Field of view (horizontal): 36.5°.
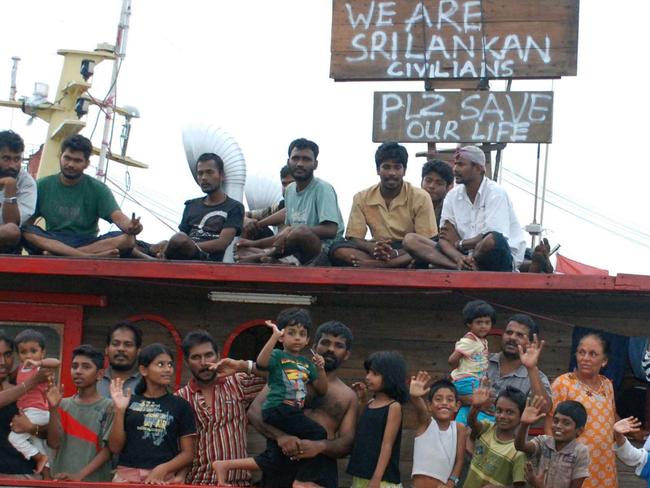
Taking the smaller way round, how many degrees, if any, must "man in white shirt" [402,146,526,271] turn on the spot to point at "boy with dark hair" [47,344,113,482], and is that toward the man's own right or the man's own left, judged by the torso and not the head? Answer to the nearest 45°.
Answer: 0° — they already face them

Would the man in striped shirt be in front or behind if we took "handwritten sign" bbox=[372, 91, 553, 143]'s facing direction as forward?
in front

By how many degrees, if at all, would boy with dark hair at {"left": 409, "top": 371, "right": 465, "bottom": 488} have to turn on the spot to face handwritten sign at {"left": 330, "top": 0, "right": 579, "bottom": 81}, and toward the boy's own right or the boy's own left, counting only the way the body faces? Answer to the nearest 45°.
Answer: approximately 180°

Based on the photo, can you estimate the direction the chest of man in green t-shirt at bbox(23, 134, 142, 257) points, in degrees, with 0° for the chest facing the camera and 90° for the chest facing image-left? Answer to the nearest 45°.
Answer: approximately 0°

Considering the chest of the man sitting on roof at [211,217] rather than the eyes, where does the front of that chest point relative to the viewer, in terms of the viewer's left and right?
facing the viewer and to the left of the viewer

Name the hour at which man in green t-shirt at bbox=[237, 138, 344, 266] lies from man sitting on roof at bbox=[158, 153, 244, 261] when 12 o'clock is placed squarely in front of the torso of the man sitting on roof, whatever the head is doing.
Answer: The man in green t-shirt is roughly at 8 o'clock from the man sitting on roof.

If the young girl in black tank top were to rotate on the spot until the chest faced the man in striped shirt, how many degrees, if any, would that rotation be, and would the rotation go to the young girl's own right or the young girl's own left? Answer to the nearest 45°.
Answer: approximately 45° to the young girl's own right
